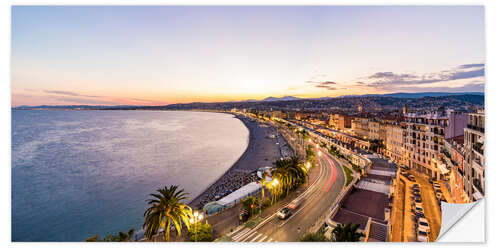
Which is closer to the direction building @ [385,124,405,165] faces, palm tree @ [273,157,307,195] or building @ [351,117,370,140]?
the palm tree

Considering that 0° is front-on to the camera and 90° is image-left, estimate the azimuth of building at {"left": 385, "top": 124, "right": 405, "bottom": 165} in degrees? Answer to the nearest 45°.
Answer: approximately 45°

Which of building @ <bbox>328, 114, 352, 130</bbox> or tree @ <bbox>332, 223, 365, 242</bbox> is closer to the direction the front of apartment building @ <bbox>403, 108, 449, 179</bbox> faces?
the tree

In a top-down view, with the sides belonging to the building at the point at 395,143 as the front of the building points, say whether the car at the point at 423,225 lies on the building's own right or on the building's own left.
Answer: on the building's own left

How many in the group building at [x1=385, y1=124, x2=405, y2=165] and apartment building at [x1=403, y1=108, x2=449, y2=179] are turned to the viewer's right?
0

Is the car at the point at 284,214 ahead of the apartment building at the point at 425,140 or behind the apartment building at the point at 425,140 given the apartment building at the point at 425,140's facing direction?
ahead

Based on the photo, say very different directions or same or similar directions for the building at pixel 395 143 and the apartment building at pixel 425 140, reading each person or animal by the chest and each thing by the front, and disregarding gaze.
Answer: same or similar directions

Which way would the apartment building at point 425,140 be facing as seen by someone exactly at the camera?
facing the viewer and to the left of the viewer

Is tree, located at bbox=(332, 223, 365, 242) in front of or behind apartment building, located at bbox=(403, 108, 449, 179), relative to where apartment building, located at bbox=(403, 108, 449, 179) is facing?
in front

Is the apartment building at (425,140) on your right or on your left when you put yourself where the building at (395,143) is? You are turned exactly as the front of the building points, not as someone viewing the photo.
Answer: on your left
